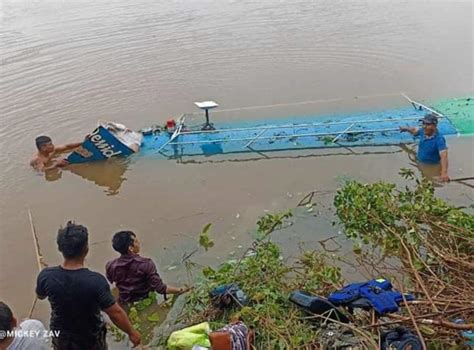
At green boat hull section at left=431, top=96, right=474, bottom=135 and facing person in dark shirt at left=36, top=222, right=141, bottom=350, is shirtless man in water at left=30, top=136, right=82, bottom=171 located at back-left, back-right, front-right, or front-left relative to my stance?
front-right

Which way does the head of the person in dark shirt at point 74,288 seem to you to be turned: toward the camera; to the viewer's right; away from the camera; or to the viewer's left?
away from the camera

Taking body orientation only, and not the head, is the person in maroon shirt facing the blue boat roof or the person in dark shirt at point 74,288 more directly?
the blue boat roof

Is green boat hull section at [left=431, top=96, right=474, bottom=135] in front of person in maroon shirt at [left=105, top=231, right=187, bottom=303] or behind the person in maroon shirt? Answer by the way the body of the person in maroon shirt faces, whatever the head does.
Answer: in front

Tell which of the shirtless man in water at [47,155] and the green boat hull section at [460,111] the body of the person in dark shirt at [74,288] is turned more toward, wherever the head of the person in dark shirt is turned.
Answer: the shirtless man in water

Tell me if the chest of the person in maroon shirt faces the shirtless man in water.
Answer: no

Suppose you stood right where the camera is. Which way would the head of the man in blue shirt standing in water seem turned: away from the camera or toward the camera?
toward the camera

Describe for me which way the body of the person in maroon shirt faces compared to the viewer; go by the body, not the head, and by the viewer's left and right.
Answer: facing away from the viewer and to the right of the viewer

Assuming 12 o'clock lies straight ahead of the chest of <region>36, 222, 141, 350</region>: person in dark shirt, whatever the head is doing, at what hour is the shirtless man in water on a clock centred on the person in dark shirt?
The shirtless man in water is roughly at 12 o'clock from the person in dark shirt.

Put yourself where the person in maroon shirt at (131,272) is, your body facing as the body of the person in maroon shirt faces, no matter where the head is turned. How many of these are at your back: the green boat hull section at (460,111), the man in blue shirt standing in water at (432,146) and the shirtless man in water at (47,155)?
0

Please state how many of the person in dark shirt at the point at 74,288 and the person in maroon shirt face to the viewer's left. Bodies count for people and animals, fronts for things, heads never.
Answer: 0

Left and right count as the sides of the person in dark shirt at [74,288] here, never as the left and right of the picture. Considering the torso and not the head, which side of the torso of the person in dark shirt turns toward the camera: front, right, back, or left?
back

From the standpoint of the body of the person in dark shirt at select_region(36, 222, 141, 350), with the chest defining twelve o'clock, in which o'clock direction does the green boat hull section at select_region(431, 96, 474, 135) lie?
The green boat hull section is roughly at 2 o'clock from the person in dark shirt.

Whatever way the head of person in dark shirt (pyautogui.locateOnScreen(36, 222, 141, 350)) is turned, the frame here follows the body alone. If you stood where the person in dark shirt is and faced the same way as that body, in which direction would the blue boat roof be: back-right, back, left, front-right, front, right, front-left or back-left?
front-right

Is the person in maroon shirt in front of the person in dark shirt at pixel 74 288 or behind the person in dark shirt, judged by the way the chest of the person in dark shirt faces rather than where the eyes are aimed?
in front
